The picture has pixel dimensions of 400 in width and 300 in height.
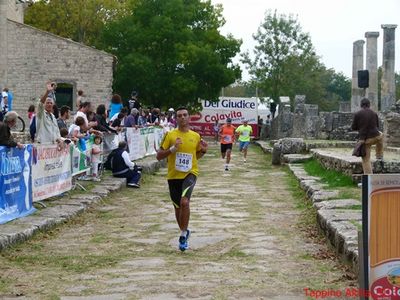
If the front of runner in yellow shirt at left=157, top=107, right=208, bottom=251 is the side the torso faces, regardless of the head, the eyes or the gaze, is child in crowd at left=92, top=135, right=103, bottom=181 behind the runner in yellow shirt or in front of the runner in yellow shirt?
behind

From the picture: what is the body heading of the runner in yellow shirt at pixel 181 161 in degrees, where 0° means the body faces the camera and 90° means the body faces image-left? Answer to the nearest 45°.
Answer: approximately 0°

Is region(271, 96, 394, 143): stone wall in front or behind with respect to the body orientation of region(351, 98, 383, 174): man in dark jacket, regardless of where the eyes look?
in front

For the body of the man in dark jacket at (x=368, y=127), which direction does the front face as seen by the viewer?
away from the camera

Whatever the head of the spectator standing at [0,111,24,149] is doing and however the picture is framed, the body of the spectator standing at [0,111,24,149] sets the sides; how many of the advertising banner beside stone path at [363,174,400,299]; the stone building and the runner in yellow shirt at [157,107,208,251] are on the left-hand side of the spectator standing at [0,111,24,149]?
1

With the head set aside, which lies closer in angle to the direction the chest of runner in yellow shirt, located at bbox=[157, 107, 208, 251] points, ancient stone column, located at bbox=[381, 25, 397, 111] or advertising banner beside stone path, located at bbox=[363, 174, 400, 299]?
the advertising banner beside stone path

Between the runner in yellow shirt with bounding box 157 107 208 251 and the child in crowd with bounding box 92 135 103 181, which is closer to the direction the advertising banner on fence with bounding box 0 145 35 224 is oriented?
the runner in yellow shirt

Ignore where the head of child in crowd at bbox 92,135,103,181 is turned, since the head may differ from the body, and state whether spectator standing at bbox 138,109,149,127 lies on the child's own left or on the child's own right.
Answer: on the child's own left

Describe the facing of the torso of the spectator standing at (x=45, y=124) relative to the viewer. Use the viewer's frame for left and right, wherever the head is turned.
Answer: facing the viewer and to the right of the viewer

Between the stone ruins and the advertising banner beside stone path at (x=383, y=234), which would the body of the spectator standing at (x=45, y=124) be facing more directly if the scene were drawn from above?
the advertising banner beside stone path

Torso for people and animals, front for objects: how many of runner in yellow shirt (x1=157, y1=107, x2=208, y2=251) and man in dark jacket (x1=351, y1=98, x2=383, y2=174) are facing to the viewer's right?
0

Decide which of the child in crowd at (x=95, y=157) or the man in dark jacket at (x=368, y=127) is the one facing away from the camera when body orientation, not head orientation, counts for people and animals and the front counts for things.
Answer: the man in dark jacket

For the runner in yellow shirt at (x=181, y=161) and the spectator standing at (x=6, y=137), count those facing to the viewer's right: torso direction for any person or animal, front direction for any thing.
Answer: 1

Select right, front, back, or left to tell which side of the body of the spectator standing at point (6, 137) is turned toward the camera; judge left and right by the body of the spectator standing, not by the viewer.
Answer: right

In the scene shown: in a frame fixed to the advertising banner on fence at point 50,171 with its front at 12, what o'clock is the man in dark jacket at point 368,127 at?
The man in dark jacket is roughly at 10 o'clock from the advertising banner on fence.
